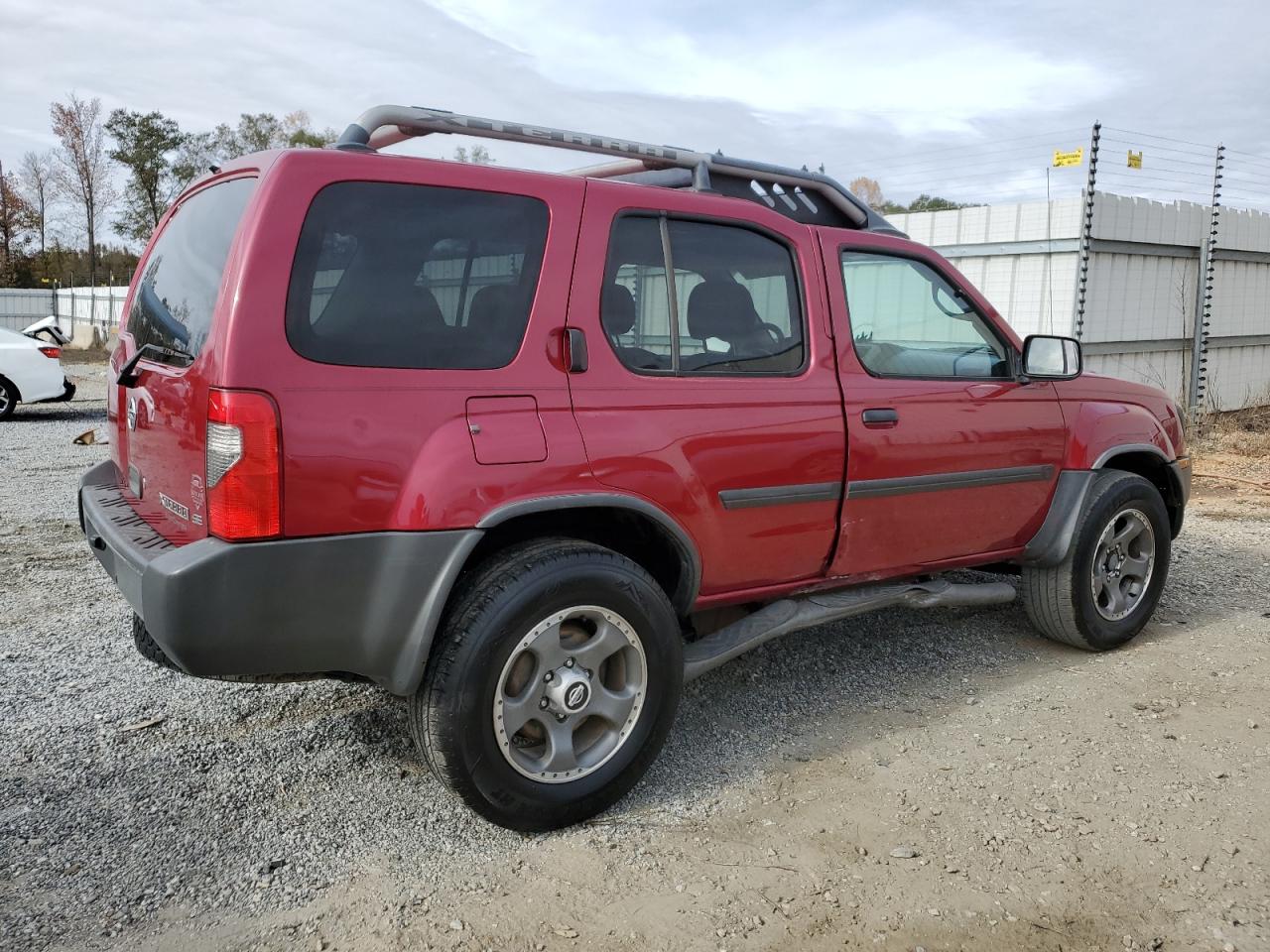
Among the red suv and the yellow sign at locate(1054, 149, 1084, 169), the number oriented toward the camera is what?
1

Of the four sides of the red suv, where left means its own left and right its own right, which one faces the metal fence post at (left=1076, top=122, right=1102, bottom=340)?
front

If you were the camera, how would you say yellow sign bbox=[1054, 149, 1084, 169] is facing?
facing the viewer

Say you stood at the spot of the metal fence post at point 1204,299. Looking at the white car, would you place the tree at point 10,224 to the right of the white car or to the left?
right

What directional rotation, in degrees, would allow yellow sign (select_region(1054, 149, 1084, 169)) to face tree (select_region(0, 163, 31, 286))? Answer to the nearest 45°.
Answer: approximately 135° to its right

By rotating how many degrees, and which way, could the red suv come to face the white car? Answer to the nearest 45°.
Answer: approximately 90° to its left

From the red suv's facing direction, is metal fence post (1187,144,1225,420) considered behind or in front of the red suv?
in front

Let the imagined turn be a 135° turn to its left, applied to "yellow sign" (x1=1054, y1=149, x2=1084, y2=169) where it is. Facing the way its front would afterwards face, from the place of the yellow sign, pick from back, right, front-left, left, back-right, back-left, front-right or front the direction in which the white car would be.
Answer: back-left

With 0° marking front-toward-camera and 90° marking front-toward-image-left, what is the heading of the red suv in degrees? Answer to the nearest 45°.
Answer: approximately 225°

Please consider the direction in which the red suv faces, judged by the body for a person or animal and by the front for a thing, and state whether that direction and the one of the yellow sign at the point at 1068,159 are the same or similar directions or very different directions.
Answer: very different directions

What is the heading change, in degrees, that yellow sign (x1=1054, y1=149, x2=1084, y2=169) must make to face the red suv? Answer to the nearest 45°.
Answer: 0° — it already faces it

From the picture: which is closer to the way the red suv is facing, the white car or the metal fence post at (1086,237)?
the metal fence post

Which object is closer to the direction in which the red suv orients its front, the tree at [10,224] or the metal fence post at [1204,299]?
the metal fence post
